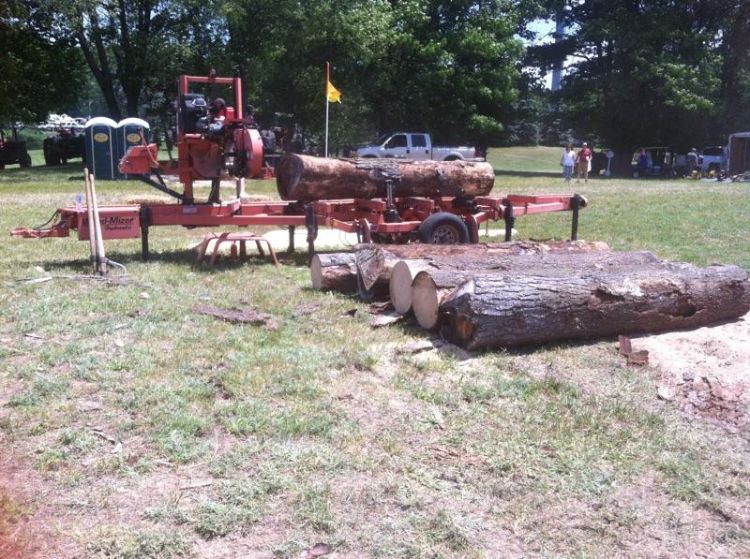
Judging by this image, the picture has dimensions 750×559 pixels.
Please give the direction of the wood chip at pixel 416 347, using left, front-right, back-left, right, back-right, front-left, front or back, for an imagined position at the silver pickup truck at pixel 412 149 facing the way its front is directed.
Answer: left

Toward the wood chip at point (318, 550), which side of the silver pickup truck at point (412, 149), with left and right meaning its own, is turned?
left

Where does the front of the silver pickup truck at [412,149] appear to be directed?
to the viewer's left

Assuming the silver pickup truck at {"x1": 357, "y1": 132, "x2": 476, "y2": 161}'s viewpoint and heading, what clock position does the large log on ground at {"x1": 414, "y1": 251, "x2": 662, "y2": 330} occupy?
The large log on ground is roughly at 9 o'clock from the silver pickup truck.

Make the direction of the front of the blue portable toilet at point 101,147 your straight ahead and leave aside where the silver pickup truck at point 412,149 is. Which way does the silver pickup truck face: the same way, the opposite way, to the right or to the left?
to the right

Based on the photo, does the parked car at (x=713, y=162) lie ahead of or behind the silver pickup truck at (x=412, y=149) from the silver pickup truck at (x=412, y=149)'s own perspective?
behind

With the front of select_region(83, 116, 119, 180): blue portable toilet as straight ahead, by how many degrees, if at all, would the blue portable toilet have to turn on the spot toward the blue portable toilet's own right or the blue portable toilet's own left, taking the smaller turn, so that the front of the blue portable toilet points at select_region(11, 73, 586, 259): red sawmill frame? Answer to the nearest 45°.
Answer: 0° — it already faces it

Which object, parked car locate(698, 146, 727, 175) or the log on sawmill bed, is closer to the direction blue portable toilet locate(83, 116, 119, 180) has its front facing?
the log on sawmill bed

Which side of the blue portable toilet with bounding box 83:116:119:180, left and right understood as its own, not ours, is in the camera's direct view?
front

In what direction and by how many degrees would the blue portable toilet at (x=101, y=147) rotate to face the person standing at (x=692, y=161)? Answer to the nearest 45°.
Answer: approximately 90° to its left

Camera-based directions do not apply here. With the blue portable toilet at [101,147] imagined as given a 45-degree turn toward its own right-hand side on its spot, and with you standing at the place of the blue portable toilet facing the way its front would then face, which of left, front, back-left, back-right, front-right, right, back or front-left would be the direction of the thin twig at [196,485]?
front-left

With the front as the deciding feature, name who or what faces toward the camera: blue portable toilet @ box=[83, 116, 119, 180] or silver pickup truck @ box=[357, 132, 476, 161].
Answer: the blue portable toilet

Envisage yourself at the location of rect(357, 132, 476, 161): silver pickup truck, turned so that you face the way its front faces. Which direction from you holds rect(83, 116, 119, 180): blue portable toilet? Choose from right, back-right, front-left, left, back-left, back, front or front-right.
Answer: front-left

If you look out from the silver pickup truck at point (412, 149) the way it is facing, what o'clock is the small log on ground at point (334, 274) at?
The small log on ground is roughly at 9 o'clock from the silver pickup truck.

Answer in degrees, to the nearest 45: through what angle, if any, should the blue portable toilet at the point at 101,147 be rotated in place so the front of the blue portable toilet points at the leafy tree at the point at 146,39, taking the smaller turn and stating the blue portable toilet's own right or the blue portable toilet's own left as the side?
approximately 180°
